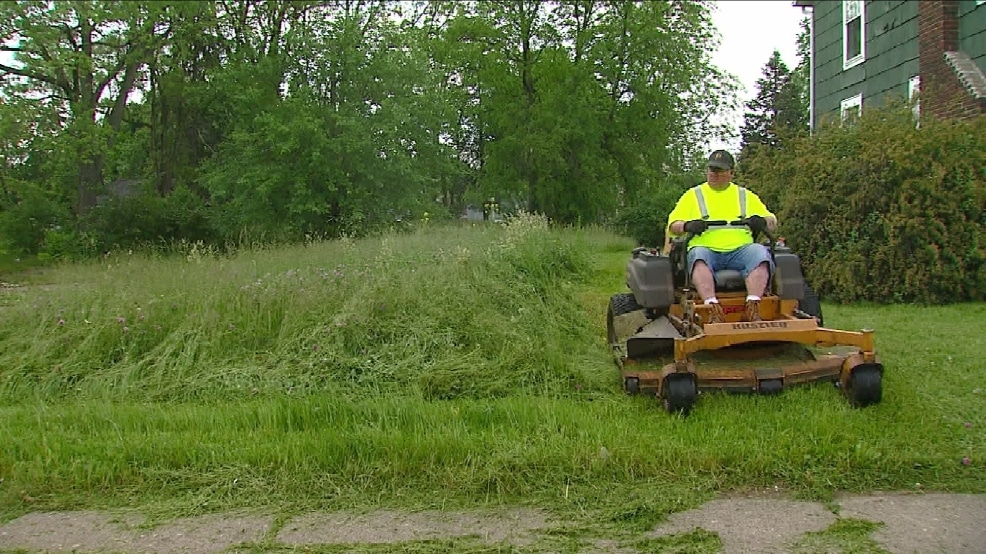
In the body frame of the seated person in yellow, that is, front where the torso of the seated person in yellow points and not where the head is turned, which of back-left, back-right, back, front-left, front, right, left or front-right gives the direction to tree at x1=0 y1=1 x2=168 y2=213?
back-right

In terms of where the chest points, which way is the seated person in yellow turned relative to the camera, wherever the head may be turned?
toward the camera

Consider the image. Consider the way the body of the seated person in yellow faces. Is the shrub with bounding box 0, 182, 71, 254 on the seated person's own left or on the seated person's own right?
on the seated person's own right

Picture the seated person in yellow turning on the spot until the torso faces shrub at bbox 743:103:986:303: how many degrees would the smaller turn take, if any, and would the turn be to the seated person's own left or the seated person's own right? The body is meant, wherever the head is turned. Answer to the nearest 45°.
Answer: approximately 135° to the seated person's own left

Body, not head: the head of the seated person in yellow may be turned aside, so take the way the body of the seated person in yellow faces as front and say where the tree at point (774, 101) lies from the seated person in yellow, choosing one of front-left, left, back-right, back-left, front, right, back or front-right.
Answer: back

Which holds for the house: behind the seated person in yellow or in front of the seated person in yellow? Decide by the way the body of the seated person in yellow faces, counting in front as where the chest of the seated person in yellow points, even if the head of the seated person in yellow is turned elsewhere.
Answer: behind
